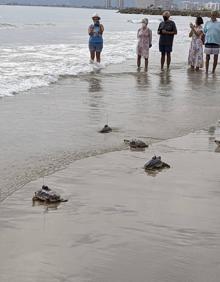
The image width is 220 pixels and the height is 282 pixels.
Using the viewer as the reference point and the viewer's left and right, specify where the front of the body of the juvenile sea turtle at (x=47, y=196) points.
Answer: facing away from the viewer and to the left of the viewer

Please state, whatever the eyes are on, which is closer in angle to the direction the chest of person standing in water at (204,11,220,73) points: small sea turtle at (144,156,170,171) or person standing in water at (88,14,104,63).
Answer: the small sea turtle

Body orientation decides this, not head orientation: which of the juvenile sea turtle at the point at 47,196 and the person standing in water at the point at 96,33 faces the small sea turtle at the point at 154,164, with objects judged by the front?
the person standing in water

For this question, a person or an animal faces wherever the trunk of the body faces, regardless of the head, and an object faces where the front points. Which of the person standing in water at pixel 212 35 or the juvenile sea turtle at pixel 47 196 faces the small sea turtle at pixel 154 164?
the person standing in water

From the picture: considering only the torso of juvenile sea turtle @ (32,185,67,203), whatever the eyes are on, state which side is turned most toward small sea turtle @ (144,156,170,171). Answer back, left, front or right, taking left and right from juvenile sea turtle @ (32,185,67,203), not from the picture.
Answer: right

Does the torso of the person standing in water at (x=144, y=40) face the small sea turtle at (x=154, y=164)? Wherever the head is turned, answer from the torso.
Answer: yes

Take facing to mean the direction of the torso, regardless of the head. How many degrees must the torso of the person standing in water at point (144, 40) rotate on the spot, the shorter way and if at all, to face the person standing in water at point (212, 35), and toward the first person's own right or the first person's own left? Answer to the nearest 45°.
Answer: approximately 45° to the first person's own left

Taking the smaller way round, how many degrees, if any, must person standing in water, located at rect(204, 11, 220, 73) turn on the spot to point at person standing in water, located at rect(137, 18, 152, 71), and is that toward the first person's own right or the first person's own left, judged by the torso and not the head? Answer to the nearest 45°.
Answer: approximately 135° to the first person's own right

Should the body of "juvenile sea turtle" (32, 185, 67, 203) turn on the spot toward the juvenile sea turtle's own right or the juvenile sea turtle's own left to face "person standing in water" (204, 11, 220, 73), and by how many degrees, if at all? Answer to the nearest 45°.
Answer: approximately 90° to the juvenile sea turtle's own right

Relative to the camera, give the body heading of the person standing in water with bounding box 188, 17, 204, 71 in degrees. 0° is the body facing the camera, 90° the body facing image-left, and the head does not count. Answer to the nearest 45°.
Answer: approximately 45°

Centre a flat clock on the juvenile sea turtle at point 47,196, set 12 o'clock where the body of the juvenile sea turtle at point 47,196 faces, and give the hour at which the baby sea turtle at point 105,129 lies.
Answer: the baby sea turtle at point 105,129 is roughly at 2 o'clock from the juvenile sea turtle at point 47,196.

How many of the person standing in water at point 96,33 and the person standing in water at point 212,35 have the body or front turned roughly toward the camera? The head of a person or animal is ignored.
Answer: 2

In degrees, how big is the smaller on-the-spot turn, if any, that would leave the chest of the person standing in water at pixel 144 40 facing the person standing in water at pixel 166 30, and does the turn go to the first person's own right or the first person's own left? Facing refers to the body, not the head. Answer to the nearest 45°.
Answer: approximately 45° to the first person's own left

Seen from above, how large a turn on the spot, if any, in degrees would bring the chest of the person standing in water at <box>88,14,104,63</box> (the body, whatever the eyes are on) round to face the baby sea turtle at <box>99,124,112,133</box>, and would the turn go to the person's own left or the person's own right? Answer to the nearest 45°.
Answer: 0° — they already face it

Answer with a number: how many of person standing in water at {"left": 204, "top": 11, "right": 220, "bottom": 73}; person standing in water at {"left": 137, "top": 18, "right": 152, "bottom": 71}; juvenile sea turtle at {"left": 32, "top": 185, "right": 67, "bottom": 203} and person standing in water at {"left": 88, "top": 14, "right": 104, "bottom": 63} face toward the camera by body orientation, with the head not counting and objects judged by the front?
3
